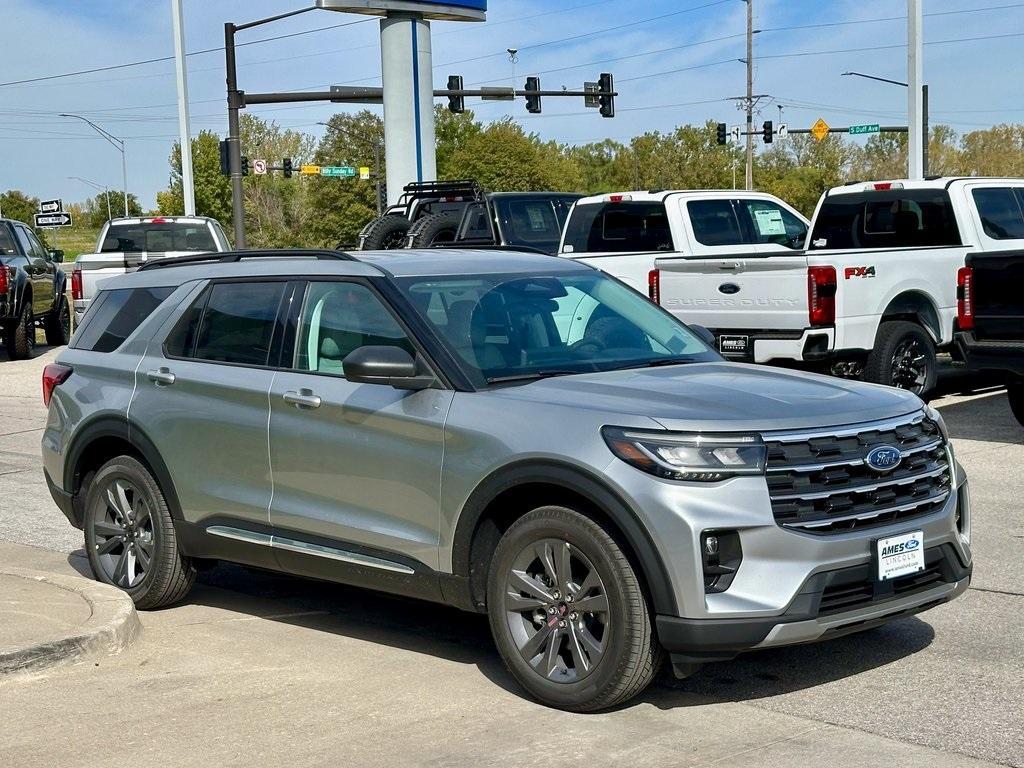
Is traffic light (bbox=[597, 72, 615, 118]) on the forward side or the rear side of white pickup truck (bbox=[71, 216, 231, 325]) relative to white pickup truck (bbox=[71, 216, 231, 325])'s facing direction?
on the forward side

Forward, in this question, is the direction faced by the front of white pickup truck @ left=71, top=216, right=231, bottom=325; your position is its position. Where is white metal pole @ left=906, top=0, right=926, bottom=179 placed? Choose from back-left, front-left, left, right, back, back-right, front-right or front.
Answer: right

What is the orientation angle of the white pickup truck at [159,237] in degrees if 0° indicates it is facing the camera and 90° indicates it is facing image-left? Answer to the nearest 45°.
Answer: approximately 180°

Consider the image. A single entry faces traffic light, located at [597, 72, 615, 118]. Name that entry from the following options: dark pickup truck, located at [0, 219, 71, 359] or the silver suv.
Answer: the dark pickup truck

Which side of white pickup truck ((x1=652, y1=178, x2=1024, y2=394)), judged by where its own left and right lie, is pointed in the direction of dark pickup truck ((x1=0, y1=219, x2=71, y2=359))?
left

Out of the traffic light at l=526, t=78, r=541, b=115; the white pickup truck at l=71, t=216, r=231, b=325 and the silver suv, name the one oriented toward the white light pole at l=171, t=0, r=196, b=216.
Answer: the white pickup truck

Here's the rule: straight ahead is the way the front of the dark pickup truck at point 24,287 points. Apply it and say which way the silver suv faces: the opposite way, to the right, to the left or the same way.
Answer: to the right

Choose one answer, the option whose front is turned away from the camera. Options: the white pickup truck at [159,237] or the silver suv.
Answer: the white pickup truck

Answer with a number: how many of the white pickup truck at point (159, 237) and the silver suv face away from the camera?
1

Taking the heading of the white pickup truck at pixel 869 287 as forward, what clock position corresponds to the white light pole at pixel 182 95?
The white light pole is roughly at 9 o'clock from the white pickup truck.
